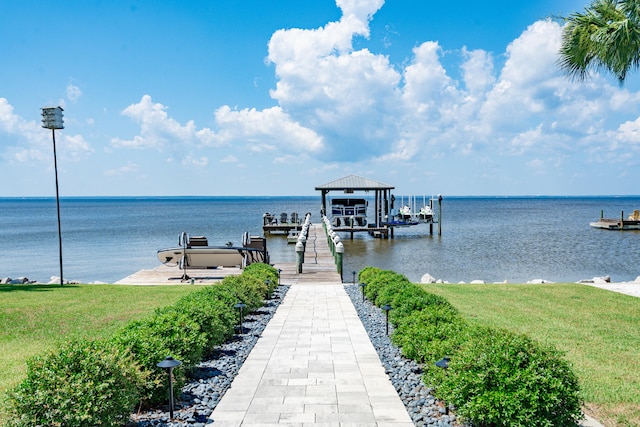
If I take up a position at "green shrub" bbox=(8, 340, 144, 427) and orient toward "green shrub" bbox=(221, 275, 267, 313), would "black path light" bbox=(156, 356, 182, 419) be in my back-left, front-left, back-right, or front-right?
front-right

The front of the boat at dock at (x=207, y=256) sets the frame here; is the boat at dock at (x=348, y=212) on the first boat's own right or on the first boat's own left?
on the first boat's own right

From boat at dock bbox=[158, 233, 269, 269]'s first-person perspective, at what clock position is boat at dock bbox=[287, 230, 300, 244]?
boat at dock bbox=[287, 230, 300, 244] is roughly at 4 o'clock from boat at dock bbox=[158, 233, 269, 269].

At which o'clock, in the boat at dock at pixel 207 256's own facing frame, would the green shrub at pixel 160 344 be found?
The green shrub is roughly at 9 o'clock from the boat at dock.

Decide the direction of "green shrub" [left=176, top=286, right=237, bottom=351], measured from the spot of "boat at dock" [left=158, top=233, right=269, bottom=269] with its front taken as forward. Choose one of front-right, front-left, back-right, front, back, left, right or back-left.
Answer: left

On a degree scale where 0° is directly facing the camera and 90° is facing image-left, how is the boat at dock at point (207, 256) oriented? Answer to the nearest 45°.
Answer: approximately 90°

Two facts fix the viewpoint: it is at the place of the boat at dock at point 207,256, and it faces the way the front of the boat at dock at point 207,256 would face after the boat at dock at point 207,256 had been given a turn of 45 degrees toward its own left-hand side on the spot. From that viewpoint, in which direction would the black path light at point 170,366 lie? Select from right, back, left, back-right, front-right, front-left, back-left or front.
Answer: front-left

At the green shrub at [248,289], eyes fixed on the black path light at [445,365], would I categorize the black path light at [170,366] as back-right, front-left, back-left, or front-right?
front-right

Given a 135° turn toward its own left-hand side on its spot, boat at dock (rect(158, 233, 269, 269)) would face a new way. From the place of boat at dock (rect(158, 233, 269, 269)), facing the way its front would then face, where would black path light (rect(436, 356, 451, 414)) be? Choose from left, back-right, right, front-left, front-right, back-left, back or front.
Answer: front-right

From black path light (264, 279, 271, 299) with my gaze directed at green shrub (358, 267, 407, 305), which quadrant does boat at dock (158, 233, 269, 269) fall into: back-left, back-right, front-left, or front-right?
back-left

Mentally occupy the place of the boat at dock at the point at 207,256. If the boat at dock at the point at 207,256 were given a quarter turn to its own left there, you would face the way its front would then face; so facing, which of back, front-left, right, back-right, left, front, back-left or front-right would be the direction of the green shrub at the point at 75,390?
front

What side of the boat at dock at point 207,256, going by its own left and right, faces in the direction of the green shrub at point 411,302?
left

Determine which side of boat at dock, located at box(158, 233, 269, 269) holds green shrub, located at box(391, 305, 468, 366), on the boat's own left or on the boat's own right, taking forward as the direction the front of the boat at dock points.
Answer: on the boat's own left

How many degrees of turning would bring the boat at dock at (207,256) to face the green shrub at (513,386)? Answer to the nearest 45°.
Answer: approximately 90° to its left
